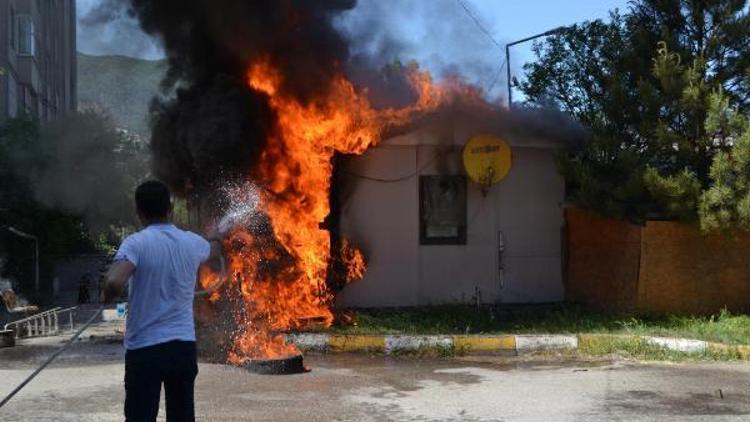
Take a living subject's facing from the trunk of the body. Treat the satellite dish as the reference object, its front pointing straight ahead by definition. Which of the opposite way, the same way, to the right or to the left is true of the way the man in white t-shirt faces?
the opposite way

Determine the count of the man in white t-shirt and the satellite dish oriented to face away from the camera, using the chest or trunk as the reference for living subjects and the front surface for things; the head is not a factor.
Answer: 1

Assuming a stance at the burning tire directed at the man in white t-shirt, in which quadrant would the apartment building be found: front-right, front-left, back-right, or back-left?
back-right

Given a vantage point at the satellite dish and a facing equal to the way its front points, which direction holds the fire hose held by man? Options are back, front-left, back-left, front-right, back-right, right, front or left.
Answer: front-right

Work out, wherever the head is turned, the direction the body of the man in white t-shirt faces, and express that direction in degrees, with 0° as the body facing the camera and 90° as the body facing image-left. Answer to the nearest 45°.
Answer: approximately 180°

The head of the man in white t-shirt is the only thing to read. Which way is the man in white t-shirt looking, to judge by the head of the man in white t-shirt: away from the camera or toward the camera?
away from the camera

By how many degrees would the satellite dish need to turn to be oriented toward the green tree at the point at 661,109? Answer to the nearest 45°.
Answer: approximately 90° to its left

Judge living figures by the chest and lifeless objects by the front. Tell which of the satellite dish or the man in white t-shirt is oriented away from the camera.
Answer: the man in white t-shirt

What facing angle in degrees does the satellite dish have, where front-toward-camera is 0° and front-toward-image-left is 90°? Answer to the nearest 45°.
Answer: approximately 0°

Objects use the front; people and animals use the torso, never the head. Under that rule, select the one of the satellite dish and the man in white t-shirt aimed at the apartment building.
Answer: the man in white t-shirt

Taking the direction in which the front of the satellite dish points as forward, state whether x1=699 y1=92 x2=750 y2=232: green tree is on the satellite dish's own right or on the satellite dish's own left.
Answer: on the satellite dish's own left
